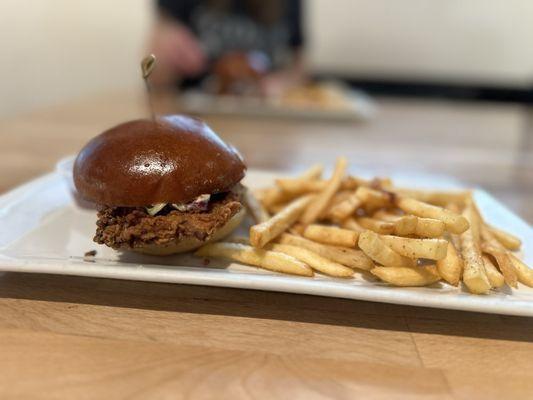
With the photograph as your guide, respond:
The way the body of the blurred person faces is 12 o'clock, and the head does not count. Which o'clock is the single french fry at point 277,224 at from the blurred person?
The single french fry is roughly at 12 o'clock from the blurred person.

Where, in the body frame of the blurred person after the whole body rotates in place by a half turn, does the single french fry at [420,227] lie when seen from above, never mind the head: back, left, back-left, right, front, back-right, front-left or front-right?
back

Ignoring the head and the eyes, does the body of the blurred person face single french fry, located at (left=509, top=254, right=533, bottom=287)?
yes

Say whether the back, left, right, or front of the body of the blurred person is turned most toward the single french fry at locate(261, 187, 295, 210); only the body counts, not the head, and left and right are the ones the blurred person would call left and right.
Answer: front

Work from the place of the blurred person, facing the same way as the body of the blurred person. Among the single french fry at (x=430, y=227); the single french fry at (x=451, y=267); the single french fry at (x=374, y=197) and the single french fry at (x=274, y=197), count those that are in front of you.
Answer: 4

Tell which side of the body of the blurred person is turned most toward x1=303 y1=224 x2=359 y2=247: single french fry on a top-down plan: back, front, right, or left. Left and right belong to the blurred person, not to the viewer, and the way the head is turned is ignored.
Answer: front

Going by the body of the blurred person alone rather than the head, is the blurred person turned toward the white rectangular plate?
yes

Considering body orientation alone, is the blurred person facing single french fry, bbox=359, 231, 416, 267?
yes

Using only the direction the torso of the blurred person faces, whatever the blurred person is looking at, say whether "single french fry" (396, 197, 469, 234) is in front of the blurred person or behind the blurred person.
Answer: in front

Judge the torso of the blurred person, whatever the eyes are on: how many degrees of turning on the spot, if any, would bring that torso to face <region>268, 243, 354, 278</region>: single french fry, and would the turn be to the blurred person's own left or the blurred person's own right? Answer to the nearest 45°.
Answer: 0° — they already face it

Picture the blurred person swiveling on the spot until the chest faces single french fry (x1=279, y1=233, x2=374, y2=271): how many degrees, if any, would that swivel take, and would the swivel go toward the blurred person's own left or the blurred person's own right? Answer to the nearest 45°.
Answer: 0° — they already face it

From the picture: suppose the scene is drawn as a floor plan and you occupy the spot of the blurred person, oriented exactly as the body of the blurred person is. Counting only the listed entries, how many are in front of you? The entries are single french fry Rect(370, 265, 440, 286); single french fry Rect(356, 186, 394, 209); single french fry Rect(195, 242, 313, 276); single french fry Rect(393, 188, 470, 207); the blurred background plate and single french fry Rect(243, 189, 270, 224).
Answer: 6

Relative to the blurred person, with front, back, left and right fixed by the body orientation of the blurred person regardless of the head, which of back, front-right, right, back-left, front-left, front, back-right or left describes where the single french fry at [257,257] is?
front

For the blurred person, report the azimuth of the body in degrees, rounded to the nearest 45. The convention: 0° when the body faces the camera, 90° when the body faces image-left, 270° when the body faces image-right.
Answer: approximately 0°

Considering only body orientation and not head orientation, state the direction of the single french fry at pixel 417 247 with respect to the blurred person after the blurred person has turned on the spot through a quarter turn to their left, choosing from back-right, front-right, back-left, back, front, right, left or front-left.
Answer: right

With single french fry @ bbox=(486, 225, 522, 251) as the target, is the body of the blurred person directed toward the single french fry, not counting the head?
yes

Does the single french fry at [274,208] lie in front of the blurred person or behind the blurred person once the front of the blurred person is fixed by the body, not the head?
in front
